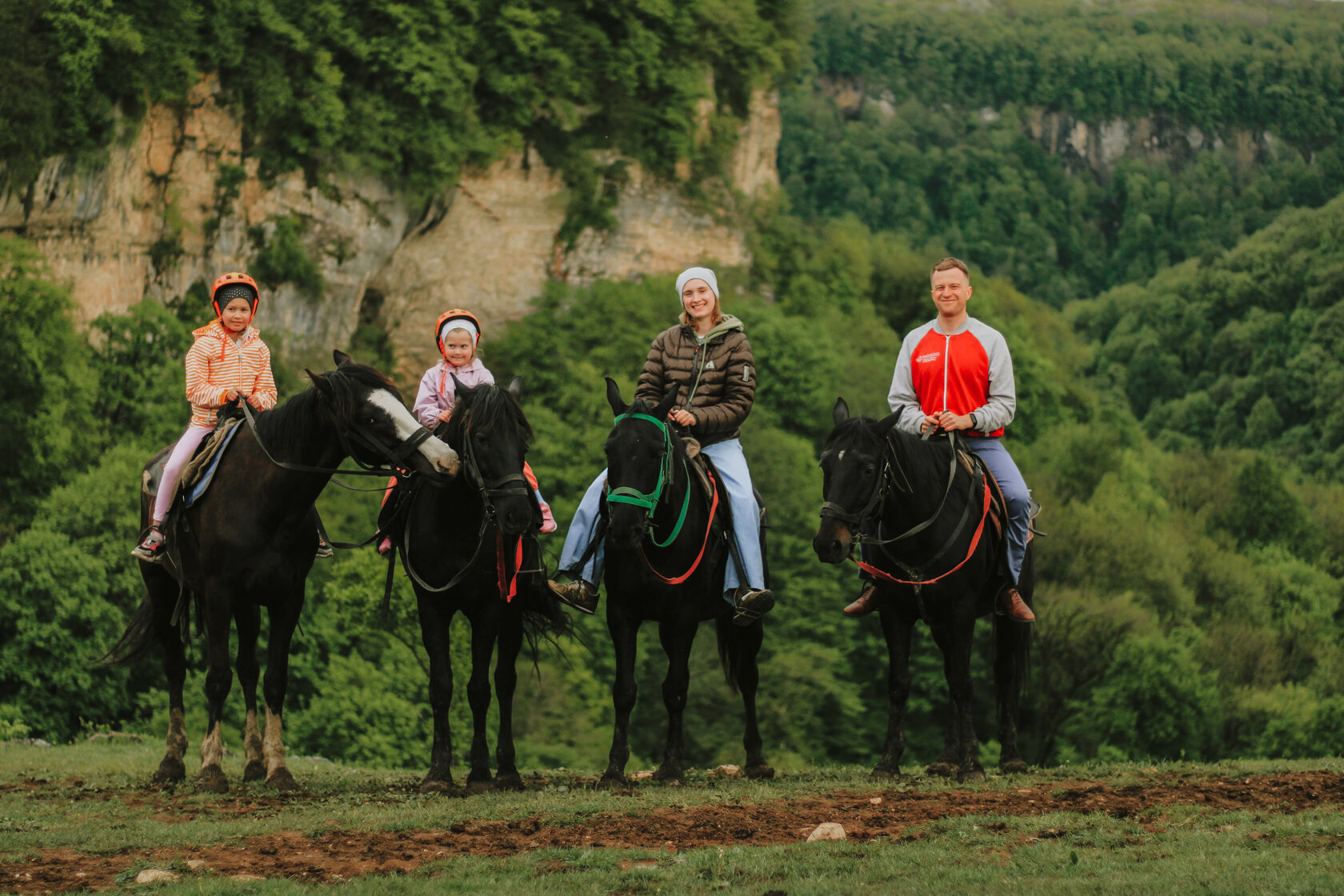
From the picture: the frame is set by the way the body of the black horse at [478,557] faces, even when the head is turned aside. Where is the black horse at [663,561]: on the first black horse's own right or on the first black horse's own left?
on the first black horse's own left

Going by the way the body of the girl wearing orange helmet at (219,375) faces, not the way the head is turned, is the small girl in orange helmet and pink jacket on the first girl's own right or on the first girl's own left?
on the first girl's own left

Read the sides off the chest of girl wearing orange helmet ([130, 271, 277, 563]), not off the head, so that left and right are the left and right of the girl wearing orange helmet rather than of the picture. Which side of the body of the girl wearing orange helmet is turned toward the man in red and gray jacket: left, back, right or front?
left

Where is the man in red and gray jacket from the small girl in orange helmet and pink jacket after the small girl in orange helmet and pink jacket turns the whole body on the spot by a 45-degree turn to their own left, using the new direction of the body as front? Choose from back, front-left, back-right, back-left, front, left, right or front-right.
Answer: front-left

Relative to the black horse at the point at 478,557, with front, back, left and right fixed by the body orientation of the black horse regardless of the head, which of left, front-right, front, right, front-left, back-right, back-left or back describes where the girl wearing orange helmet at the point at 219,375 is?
back-right

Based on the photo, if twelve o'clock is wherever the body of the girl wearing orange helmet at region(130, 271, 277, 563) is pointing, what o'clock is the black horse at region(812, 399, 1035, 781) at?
The black horse is roughly at 10 o'clock from the girl wearing orange helmet.

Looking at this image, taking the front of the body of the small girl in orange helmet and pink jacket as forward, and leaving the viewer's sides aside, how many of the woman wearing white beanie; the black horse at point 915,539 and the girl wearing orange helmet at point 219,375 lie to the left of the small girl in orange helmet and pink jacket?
2

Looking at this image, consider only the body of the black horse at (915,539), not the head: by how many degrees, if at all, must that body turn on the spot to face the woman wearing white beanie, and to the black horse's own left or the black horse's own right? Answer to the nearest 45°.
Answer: approximately 45° to the black horse's own right

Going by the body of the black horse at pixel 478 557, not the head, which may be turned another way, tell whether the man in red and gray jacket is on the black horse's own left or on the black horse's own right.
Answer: on the black horse's own left

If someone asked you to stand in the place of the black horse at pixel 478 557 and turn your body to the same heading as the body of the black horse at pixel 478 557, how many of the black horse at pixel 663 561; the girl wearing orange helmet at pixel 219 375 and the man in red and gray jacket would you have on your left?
2

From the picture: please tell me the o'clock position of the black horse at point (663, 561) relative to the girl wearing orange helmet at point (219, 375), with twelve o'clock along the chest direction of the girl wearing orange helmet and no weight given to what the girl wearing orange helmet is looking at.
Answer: The black horse is roughly at 10 o'clock from the girl wearing orange helmet.
